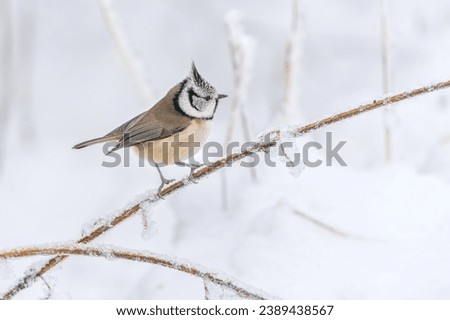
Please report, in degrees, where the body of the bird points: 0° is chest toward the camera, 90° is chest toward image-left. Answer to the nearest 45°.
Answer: approximately 270°
